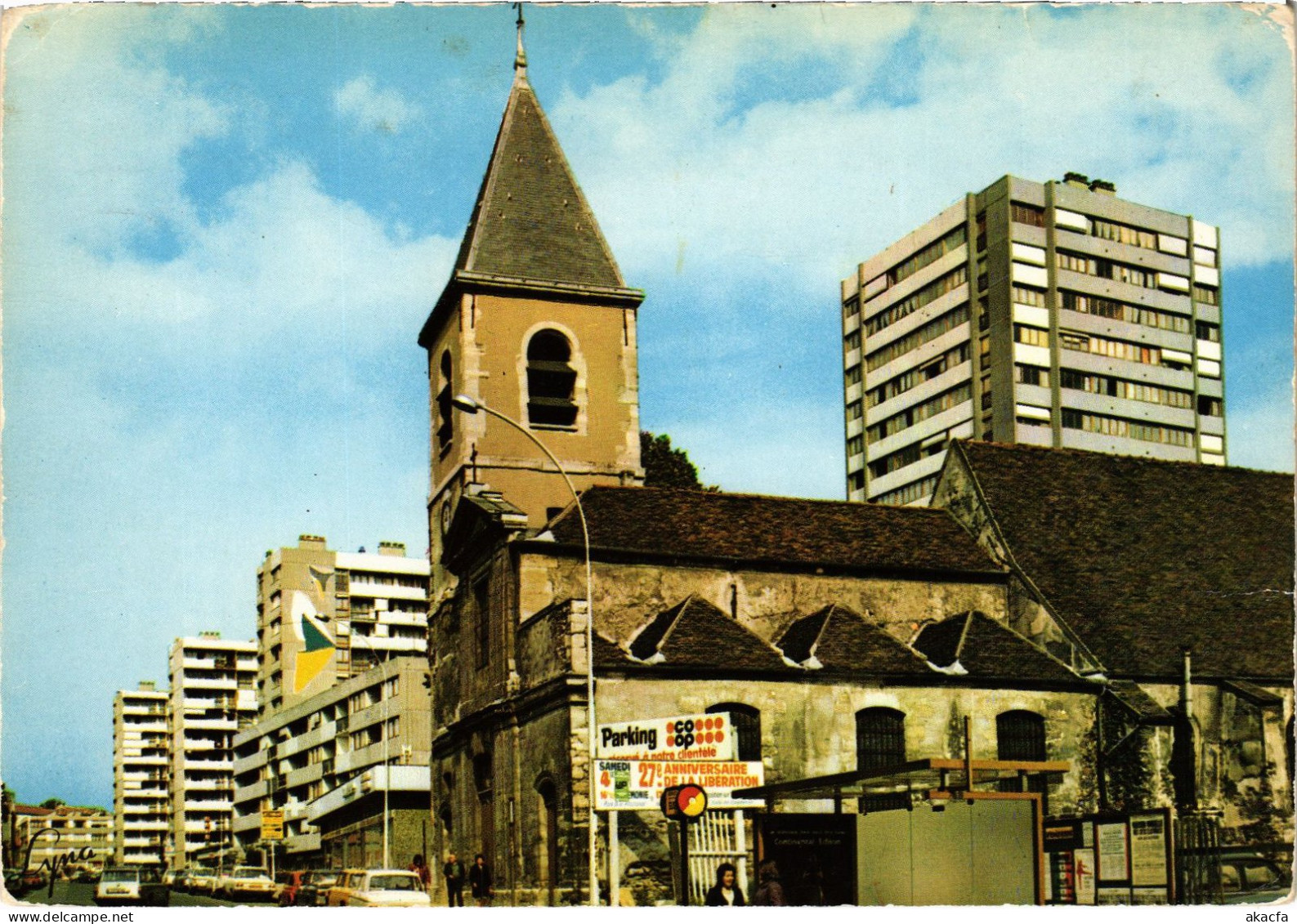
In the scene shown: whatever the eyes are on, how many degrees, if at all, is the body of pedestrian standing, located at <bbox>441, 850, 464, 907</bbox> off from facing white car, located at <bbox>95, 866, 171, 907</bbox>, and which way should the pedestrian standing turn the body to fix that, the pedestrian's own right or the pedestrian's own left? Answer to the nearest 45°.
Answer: approximately 135° to the pedestrian's own right

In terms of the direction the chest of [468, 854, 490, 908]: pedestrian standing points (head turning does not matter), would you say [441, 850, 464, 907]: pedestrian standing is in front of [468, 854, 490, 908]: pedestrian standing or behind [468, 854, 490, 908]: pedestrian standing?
in front

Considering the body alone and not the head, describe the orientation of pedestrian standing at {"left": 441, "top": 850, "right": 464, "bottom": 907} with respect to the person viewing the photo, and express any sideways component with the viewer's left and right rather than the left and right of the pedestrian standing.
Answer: facing the viewer

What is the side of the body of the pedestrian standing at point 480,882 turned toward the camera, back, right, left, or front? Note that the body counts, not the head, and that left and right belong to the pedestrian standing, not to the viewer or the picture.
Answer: front

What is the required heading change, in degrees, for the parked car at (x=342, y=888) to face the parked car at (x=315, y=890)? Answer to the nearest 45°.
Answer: approximately 135° to its right

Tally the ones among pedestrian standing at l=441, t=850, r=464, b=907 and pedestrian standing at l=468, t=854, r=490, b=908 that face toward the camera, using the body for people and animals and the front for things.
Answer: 2
